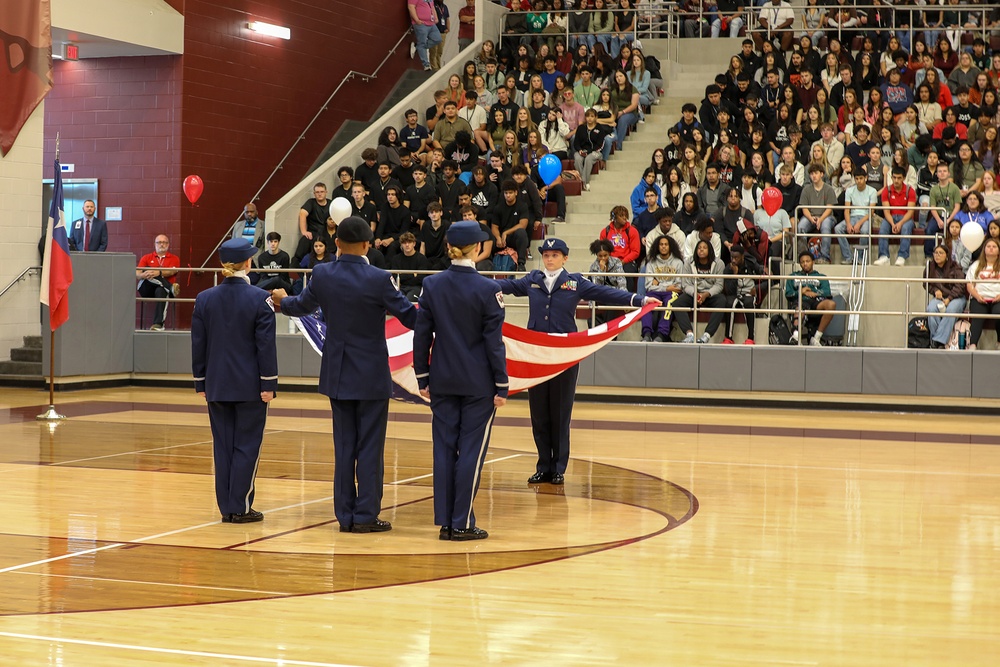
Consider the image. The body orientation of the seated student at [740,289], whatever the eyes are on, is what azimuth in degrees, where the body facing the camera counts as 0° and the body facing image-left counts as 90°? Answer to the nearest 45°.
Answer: approximately 0°

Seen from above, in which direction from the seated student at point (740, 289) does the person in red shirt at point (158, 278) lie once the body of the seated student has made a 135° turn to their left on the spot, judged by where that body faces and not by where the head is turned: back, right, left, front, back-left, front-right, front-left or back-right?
back-left

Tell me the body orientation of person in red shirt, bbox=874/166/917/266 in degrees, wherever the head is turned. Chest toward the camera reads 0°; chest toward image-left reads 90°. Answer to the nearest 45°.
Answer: approximately 0°

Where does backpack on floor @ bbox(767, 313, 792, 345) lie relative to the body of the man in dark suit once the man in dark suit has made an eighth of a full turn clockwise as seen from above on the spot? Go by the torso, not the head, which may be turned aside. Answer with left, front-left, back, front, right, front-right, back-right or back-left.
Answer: left

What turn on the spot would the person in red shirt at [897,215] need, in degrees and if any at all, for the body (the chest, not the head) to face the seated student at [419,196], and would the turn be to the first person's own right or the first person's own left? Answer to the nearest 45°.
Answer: approximately 90° to the first person's own right

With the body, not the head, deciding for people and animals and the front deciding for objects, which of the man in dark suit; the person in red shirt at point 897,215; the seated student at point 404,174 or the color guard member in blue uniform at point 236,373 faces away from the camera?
the color guard member in blue uniform

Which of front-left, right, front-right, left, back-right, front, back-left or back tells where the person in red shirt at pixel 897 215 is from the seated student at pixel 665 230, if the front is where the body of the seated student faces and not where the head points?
left

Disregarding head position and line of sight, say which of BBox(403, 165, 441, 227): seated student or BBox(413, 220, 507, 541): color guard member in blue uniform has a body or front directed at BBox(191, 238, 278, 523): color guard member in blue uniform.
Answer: the seated student

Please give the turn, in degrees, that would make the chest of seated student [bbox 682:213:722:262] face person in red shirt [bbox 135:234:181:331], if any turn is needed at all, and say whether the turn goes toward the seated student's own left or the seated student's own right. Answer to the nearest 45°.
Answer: approximately 90° to the seated student's own right

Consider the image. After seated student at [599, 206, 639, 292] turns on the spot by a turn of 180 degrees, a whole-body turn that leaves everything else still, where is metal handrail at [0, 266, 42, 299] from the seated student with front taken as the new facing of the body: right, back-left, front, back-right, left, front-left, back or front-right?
back-left

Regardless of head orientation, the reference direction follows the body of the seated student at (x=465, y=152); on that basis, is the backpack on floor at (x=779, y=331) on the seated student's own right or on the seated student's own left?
on the seated student's own left

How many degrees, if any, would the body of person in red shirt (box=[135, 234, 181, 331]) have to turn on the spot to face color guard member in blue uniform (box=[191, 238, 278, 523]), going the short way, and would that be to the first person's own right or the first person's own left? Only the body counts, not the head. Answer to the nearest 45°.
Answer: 0° — they already face them

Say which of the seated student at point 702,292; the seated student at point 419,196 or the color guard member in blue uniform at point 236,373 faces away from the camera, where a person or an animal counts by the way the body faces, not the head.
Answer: the color guard member in blue uniform
